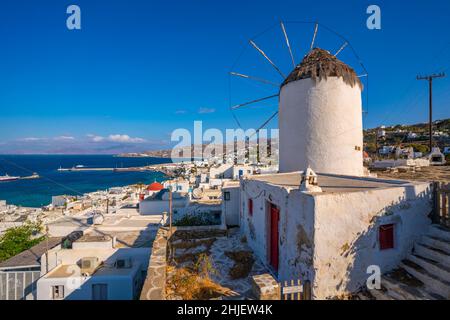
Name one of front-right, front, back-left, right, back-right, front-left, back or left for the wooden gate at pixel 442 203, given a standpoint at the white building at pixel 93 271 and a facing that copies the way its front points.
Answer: front-left

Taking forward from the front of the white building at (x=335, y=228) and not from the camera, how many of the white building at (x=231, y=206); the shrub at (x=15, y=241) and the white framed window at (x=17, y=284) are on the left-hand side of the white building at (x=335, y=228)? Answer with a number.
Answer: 0

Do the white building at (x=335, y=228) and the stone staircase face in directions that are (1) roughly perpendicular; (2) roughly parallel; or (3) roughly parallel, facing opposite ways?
roughly parallel

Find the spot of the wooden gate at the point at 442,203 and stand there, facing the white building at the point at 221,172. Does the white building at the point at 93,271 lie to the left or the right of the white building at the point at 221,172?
left

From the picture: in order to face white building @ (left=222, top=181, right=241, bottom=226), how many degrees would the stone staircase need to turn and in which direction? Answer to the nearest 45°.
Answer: approximately 90° to its right

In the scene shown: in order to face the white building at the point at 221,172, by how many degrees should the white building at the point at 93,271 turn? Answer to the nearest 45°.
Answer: approximately 135° to its left

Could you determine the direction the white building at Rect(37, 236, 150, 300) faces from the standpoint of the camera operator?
facing the viewer

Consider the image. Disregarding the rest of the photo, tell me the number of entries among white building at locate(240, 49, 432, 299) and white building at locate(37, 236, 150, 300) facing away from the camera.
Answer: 0

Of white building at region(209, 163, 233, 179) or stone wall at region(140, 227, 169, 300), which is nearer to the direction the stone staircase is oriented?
the stone wall

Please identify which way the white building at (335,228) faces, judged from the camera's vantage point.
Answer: facing the viewer and to the left of the viewer

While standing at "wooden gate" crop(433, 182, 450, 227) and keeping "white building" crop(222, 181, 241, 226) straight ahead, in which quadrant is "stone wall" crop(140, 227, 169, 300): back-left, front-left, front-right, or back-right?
front-left

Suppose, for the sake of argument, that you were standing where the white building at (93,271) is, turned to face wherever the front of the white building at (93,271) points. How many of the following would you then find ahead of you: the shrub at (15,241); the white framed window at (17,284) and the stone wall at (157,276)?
1

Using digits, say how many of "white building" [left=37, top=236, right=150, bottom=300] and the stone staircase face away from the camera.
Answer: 0

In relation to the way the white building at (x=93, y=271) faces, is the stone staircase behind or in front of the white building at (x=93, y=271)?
in front

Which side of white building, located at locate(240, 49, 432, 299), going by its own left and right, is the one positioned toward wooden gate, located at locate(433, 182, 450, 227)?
back

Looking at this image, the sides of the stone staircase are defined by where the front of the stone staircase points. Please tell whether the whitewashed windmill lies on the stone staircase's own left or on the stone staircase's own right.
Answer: on the stone staircase's own right
